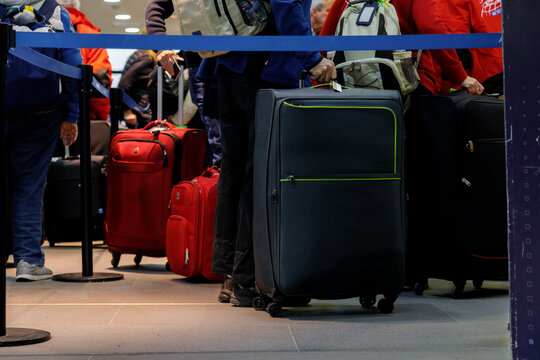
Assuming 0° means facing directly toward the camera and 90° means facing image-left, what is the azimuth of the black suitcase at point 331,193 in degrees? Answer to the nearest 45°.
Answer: approximately 0°

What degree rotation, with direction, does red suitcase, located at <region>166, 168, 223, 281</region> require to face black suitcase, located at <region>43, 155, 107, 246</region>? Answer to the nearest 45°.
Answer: approximately 90° to its right

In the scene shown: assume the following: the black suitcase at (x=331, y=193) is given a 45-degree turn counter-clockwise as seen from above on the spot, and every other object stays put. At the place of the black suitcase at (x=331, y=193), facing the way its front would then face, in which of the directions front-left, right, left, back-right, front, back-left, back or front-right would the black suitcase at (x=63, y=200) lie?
back

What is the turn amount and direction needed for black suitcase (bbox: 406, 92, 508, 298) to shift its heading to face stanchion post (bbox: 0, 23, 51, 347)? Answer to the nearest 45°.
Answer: approximately 90° to its right

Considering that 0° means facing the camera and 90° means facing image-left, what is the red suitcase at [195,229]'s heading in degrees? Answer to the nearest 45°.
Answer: approximately 45°

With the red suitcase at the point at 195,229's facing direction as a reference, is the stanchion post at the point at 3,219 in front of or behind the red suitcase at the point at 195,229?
in front

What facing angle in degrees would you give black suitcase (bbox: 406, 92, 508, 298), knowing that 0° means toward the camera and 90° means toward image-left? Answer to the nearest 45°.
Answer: approximately 315°

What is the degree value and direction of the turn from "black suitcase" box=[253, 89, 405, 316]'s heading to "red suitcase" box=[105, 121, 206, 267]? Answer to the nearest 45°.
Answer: approximately 135° to its right
